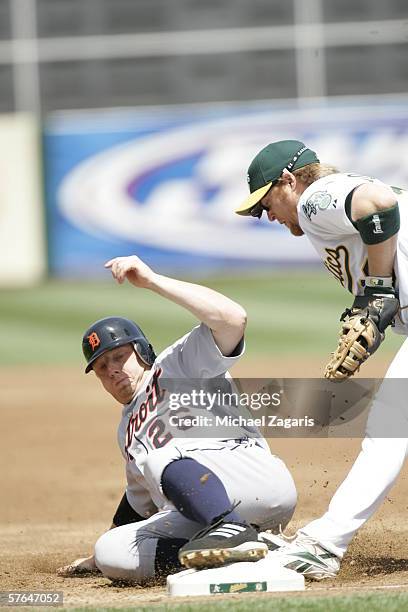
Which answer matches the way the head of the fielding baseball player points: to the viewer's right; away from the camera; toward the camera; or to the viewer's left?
to the viewer's left

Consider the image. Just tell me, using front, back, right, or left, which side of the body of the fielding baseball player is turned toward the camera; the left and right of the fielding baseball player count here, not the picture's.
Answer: left
